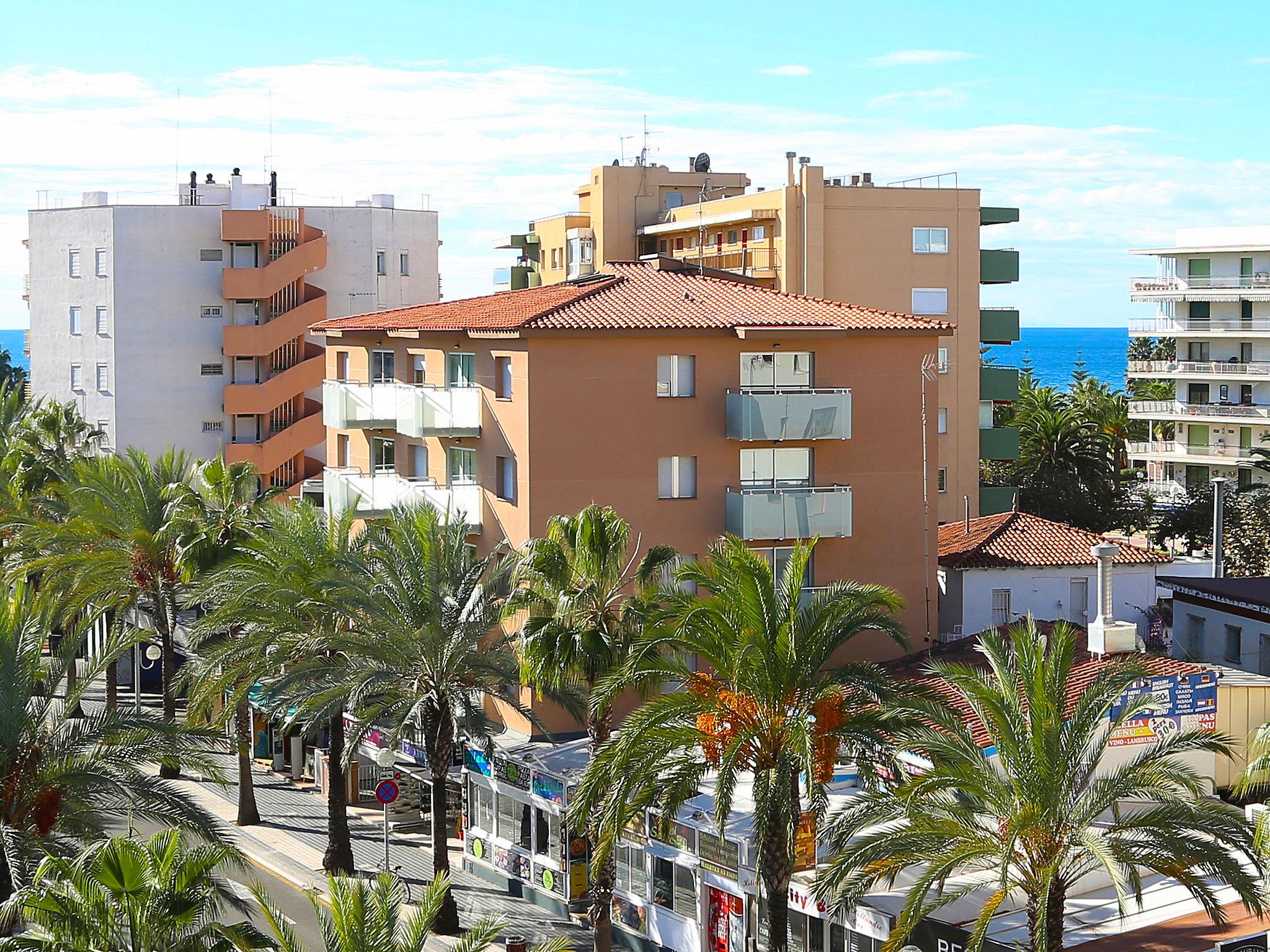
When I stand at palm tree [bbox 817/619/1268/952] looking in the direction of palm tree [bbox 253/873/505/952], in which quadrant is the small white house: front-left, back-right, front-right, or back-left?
back-right

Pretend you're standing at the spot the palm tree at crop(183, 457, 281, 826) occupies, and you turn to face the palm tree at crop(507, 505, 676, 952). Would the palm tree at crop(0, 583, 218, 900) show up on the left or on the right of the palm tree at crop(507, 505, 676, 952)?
right
